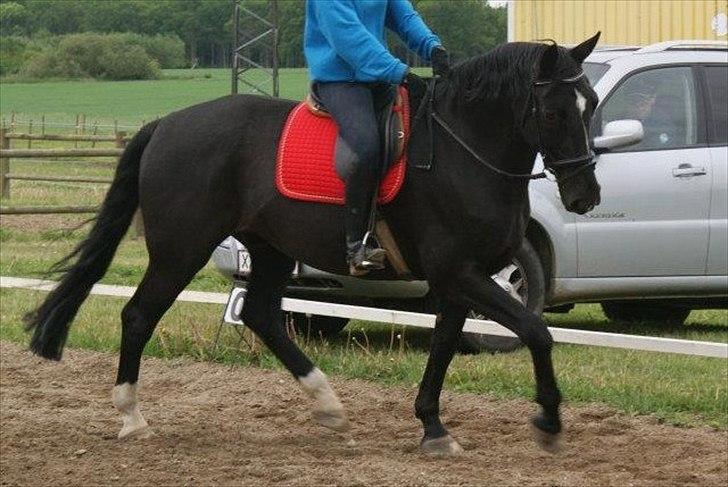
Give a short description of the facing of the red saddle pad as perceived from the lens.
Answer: facing to the right of the viewer

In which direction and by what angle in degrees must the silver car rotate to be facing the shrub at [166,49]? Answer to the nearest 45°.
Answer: approximately 135° to its right

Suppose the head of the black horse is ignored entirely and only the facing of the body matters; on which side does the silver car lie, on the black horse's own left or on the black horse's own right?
on the black horse's own left

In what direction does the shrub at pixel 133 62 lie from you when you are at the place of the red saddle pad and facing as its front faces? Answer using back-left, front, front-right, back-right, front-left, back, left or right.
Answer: left

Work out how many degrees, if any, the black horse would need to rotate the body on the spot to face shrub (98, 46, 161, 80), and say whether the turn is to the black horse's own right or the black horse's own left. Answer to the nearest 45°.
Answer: approximately 90° to the black horse's own left

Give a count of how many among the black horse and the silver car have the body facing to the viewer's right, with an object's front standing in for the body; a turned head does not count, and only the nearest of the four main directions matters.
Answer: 1

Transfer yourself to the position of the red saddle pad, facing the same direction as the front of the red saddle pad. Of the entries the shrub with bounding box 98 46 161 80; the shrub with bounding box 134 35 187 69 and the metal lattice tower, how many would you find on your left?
3

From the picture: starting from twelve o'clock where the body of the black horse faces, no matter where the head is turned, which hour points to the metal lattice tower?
The metal lattice tower is roughly at 9 o'clock from the black horse.

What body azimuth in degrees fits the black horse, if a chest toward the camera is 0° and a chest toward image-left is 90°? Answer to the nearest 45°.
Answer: approximately 270°
